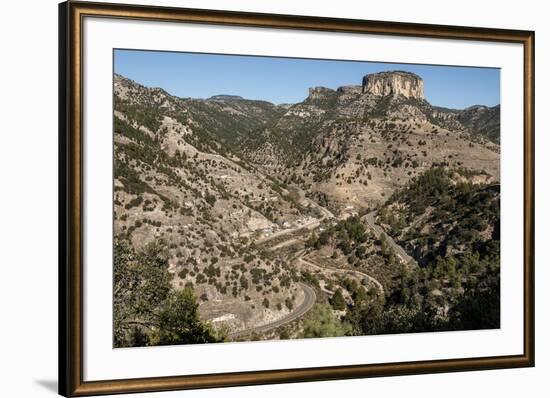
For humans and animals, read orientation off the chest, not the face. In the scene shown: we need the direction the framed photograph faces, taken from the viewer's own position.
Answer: facing the viewer and to the right of the viewer
